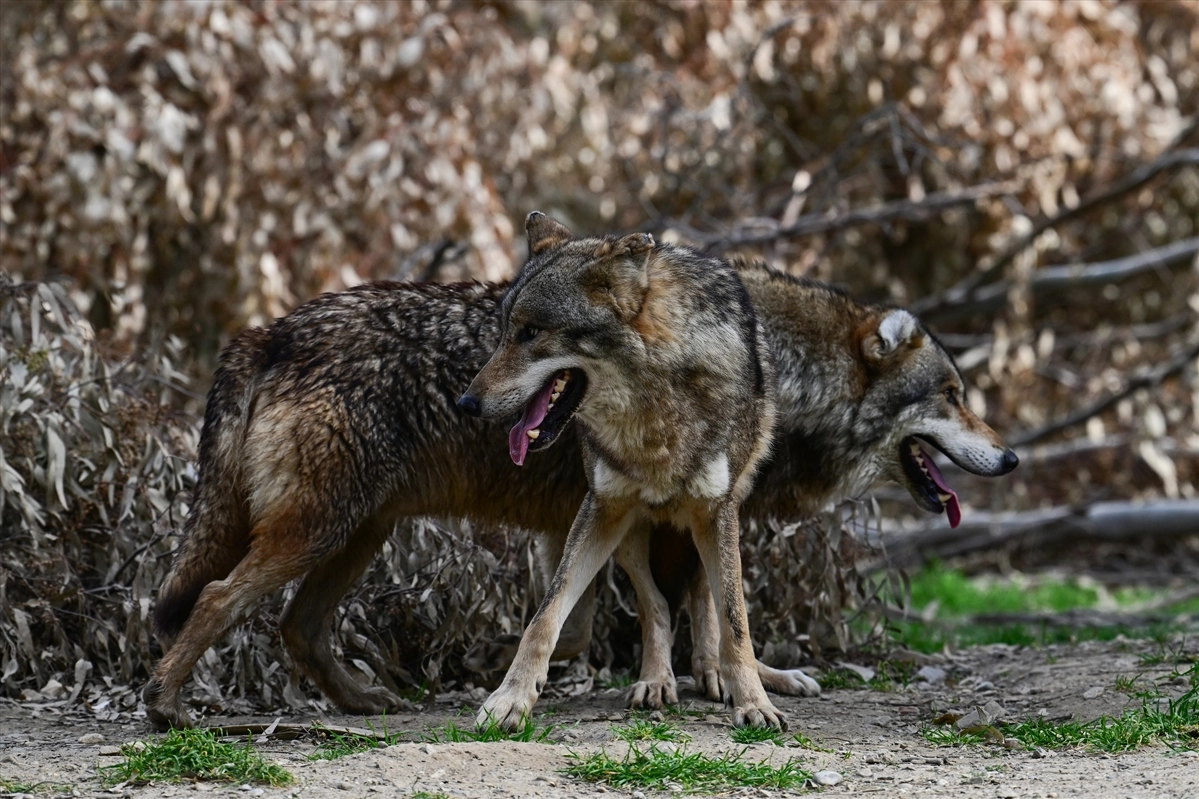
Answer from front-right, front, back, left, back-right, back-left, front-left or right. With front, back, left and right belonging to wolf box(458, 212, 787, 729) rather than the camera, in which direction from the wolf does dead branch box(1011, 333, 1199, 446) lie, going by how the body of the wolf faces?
back-left

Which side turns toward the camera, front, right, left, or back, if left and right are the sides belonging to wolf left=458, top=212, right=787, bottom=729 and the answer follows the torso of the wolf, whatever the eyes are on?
front

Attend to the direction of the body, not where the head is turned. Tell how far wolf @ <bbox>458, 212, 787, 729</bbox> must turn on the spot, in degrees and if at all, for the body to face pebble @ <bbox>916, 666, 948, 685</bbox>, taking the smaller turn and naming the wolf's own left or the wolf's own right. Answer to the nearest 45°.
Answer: approximately 135° to the wolf's own left

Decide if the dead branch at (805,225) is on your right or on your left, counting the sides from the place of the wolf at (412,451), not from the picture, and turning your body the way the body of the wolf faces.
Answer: on your left

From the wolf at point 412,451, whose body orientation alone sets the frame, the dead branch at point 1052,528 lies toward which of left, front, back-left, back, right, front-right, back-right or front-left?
front-left

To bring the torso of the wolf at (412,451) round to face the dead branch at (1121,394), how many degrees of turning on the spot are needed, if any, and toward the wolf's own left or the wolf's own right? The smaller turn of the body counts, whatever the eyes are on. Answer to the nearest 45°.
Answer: approximately 45° to the wolf's own left
